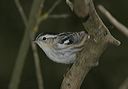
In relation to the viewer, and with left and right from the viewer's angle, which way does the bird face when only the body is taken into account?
facing to the left of the viewer

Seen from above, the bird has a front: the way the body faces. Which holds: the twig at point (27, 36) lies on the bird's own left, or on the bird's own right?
on the bird's own right
